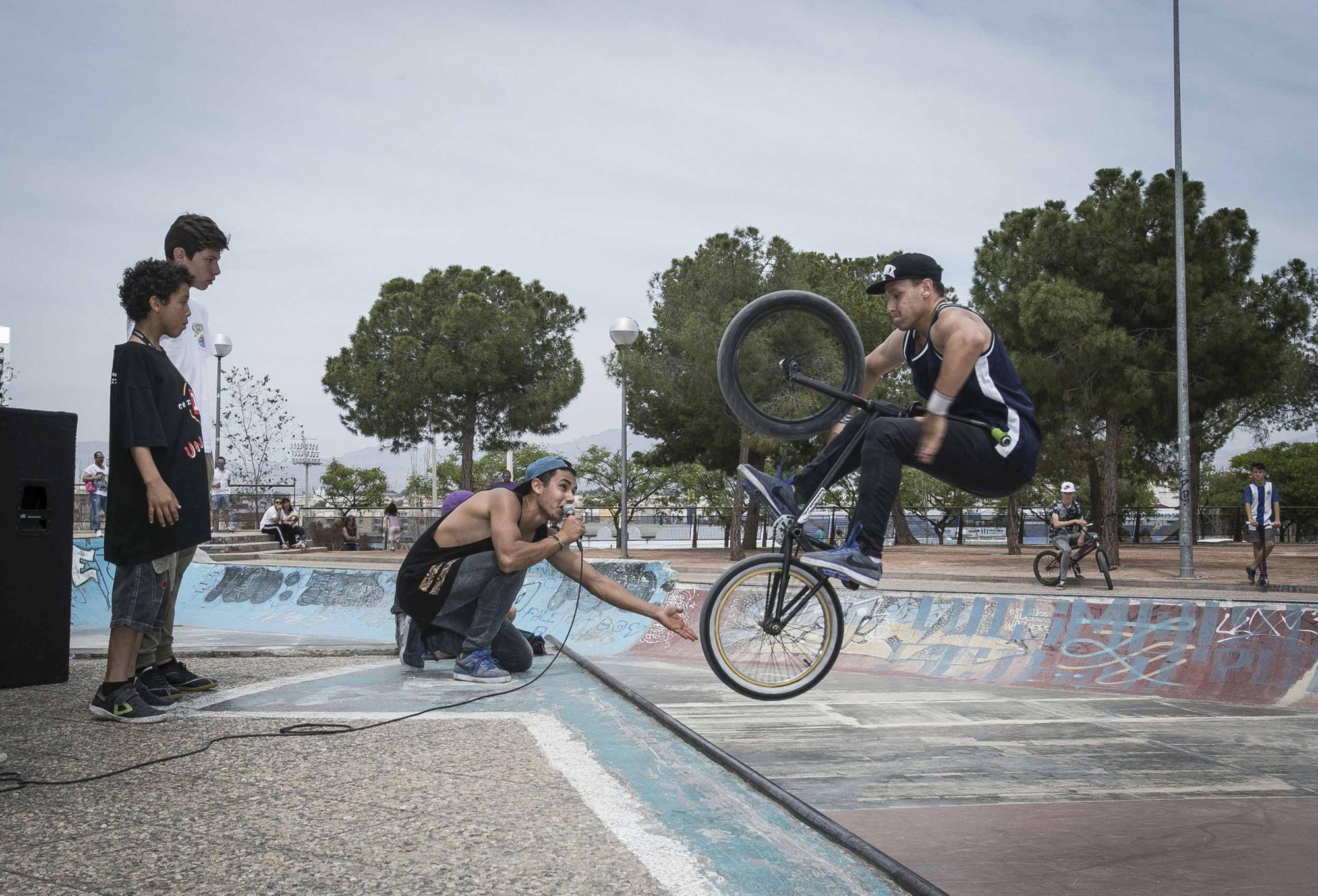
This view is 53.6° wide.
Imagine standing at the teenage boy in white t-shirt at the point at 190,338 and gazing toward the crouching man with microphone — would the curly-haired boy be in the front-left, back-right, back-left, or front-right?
back-right

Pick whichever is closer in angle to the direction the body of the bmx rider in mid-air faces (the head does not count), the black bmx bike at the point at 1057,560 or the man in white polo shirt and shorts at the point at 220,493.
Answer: the man in white polo shirt and shorts

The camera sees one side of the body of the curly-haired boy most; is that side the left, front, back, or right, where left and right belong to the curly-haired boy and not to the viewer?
right

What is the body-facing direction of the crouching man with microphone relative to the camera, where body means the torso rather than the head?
to the viewer's right

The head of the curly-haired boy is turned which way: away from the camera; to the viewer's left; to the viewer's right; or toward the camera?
to the viewer's right

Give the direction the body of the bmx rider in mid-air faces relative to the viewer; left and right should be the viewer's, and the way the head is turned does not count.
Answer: facing to the left of the viewer

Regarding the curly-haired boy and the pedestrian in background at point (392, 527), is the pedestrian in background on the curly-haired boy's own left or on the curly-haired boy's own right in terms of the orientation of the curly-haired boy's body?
on the curly-haired boy's own left
